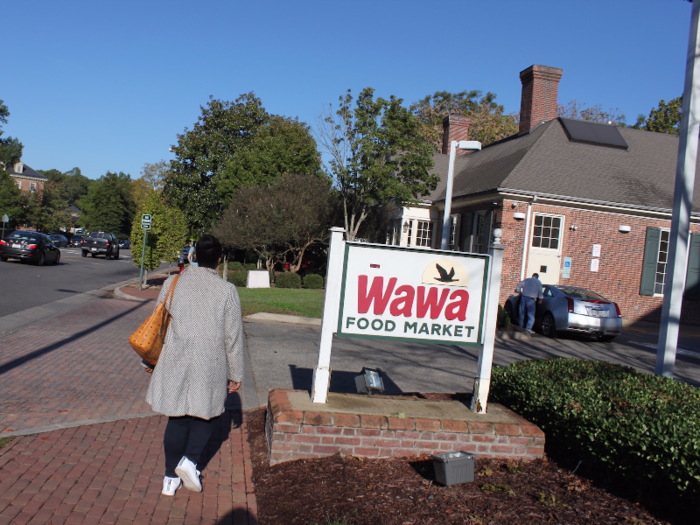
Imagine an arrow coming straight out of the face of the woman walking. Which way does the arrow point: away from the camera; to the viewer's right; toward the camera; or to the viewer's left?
away from the camera

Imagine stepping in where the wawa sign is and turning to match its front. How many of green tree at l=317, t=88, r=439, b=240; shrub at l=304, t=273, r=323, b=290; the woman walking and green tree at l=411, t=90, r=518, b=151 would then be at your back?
3

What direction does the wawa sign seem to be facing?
toward the camera

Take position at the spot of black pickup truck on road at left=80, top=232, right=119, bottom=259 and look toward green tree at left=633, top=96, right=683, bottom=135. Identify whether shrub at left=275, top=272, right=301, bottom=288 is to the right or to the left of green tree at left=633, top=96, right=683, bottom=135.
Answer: right

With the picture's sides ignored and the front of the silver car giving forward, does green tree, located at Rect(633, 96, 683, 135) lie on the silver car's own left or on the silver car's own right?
on the silver car's own right

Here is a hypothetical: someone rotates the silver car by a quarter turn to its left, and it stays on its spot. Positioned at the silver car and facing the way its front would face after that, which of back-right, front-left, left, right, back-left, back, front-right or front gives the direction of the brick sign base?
front-left
